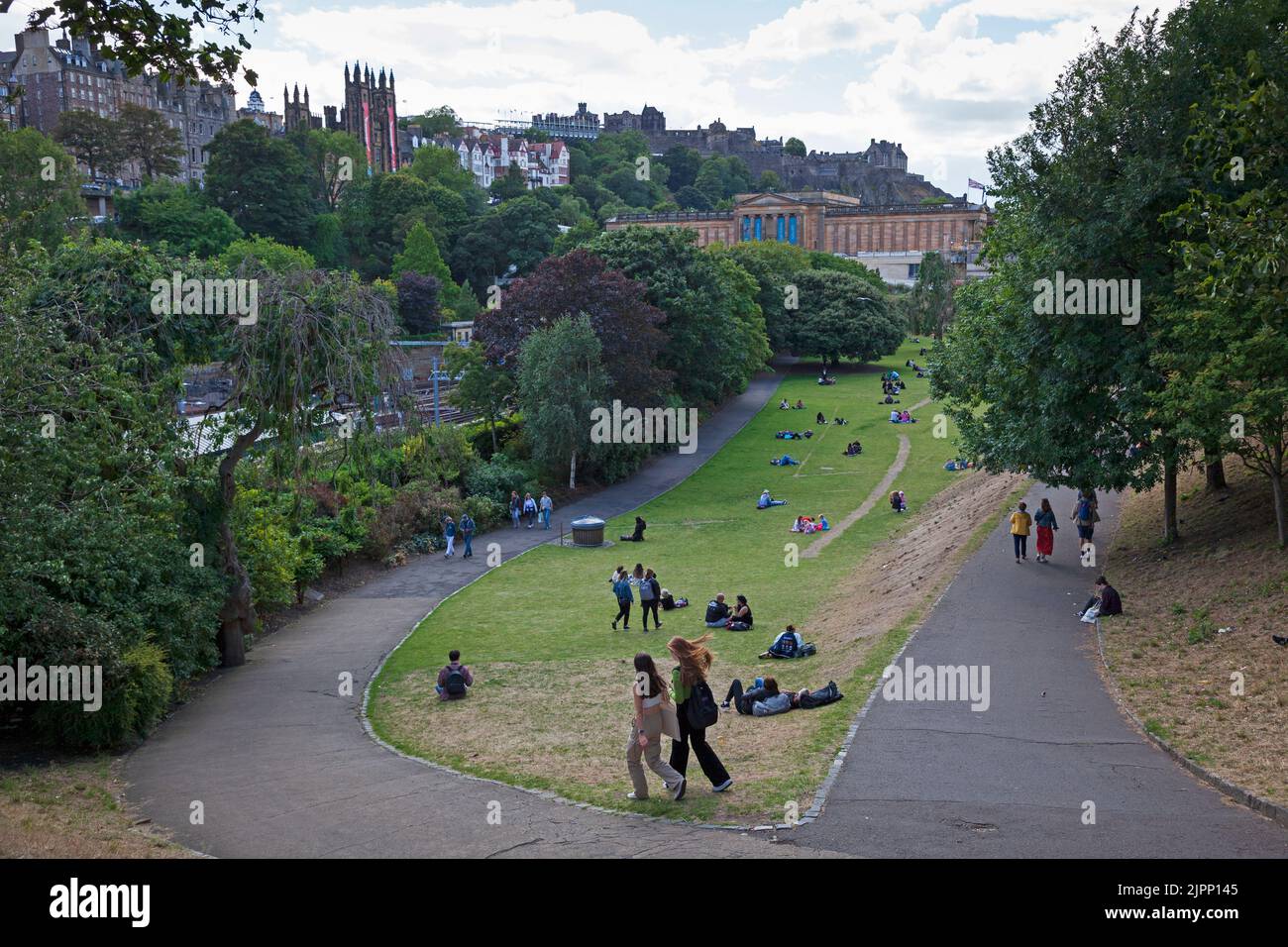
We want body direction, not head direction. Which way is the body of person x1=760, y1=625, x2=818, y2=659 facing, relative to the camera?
away from the camera

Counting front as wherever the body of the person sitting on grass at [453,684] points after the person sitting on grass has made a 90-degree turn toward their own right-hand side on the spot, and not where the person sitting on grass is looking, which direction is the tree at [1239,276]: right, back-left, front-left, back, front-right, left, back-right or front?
front

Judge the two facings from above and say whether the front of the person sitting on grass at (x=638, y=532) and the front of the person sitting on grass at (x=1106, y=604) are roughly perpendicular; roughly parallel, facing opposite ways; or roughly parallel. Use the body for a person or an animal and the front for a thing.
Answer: roughly parallel

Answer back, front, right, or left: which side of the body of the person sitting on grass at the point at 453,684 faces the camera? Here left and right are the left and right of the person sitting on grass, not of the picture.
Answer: back

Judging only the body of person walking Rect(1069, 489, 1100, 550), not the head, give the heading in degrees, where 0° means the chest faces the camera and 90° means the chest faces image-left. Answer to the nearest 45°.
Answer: approximately 180°

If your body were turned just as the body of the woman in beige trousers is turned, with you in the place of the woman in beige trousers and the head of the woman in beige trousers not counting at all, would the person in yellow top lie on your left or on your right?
on your right

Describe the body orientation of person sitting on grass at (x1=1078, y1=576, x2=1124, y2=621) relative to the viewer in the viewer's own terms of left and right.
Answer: facing to the left of the viewer

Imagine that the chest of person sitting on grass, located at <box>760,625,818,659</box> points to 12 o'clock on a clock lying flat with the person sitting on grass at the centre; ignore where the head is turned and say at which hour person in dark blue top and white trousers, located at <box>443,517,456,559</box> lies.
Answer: The person in dark blue top and white trousers is roughly at 11 o'clock from the person sitting on grass.
